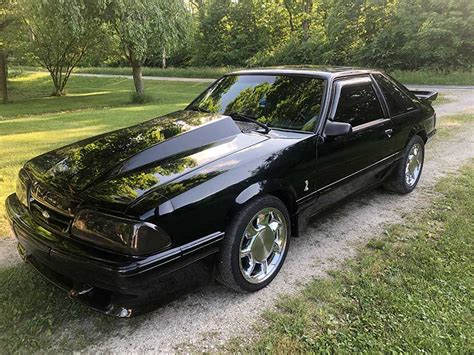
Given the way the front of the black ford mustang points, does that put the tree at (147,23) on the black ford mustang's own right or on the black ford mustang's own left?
on the black ford mustang's own right

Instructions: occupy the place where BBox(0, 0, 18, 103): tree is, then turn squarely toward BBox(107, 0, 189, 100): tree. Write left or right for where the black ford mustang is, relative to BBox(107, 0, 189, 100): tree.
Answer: right

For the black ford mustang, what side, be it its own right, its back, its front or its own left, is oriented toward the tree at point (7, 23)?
right

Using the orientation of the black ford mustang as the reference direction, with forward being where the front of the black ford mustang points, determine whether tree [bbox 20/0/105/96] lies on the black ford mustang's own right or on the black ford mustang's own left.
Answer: on the black ford mustang's own right

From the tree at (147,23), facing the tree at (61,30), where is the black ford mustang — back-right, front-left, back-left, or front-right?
back-left

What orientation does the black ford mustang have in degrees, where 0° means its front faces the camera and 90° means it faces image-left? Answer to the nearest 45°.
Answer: approximately 45°
